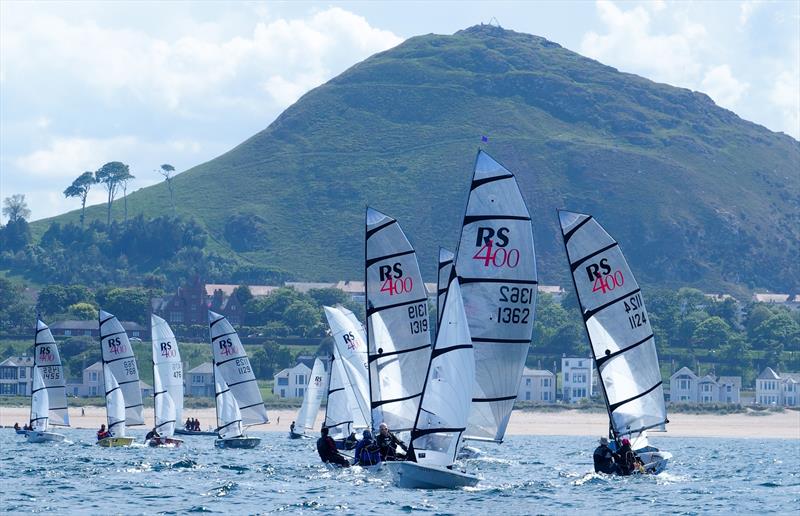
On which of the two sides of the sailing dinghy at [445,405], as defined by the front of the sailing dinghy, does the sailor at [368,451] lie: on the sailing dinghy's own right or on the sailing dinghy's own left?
on the sailing dinghy's own right
